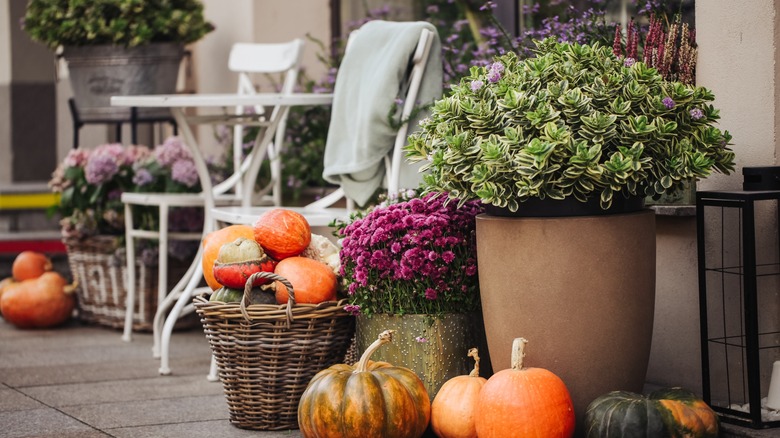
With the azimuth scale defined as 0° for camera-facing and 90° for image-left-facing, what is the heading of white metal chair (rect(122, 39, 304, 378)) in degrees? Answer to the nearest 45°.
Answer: approximately 45°

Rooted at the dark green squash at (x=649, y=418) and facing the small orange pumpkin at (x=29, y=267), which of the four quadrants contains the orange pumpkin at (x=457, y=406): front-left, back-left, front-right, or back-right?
front-left

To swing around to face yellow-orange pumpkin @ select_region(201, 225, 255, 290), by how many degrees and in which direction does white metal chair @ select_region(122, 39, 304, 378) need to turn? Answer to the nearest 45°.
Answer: approximately 45° to its left

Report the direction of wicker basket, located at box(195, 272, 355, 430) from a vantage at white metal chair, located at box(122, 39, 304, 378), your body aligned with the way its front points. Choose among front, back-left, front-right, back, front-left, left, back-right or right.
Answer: front-left

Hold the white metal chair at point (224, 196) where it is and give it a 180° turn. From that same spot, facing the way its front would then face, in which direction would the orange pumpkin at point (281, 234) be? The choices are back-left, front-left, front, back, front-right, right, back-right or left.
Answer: back-right

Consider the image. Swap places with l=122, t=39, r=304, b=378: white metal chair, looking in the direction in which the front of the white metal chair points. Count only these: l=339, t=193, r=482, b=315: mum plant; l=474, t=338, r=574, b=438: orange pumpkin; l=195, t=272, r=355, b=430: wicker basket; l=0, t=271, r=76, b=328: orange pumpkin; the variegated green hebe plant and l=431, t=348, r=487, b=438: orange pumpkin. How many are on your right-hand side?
1

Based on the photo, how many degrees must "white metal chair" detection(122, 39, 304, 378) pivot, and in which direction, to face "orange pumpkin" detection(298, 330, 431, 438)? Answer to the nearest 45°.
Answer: approximately 45° to its left

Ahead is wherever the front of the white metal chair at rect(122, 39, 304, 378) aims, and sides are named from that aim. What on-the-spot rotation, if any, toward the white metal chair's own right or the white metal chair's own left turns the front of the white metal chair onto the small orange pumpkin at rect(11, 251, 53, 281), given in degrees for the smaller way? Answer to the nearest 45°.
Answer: approximately 90° to the white metal chair's own right

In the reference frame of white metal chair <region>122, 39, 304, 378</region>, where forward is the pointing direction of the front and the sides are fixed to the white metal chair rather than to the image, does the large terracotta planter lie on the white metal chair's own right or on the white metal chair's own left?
on the white metal chair's own left
